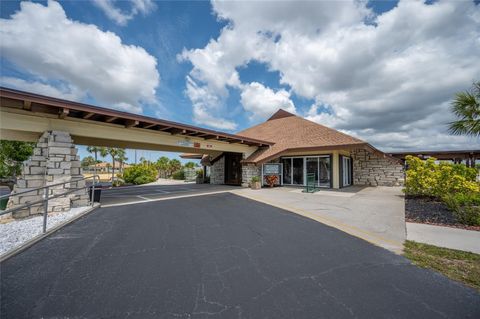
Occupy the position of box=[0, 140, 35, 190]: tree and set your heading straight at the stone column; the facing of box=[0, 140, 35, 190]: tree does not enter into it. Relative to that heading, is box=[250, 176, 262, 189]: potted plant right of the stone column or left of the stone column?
left

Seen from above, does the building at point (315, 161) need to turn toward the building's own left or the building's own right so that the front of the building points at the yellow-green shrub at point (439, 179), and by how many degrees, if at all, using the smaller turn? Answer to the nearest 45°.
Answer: approximately 90° to the building's own left

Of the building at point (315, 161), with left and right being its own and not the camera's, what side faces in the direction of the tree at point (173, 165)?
right

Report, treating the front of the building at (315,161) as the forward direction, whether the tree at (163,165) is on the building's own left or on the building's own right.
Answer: on the building's own right

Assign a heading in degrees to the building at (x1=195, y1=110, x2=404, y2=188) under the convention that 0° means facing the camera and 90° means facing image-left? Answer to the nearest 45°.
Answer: approximately 45°

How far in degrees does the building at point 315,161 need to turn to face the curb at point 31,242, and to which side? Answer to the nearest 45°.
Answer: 0° — it already faces it

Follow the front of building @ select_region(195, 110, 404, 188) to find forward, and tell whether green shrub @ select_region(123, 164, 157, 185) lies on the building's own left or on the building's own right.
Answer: on the building's own right

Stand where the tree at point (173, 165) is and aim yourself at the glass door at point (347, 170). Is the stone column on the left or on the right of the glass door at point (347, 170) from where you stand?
right
